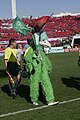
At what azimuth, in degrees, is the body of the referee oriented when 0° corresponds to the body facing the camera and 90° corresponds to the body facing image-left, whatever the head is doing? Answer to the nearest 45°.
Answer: approximately 315°
